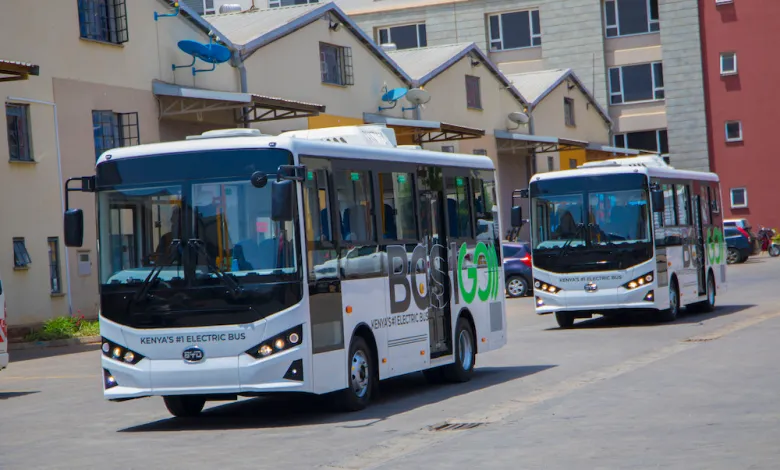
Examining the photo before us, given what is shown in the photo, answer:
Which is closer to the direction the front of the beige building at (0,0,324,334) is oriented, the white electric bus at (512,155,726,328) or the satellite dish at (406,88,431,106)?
the white electric bus

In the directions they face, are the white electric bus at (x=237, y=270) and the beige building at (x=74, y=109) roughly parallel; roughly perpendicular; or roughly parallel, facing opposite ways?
roughly perpendicular

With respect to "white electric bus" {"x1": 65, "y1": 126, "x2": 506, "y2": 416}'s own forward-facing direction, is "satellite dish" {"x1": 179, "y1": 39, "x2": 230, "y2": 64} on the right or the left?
on its right

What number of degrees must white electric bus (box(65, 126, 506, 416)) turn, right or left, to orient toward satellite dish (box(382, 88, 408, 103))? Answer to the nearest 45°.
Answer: approximately 135° to its right

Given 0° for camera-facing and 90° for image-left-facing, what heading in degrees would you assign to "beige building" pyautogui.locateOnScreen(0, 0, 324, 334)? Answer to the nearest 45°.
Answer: approximately 315°
